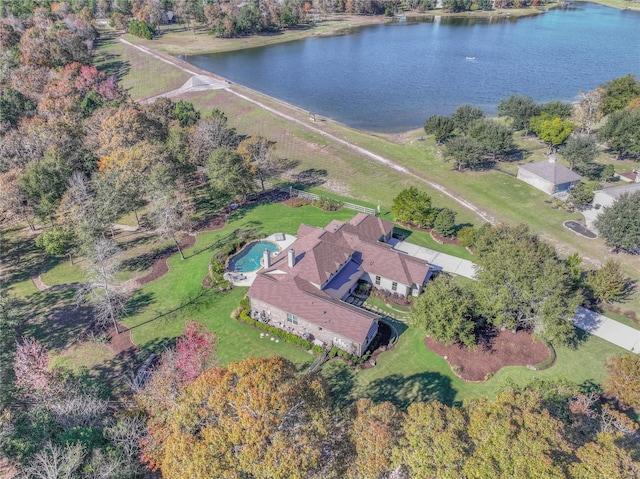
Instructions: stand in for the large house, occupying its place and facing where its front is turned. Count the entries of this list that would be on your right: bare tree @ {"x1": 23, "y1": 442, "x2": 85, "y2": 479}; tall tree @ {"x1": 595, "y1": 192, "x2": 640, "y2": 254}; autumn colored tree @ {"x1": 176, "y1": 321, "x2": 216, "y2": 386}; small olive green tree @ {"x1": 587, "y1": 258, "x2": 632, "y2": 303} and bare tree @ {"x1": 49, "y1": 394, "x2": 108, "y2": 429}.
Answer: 3

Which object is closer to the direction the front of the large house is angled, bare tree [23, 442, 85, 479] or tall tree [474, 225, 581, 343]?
the tall tree

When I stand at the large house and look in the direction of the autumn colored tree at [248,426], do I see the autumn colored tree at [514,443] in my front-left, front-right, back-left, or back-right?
front-left

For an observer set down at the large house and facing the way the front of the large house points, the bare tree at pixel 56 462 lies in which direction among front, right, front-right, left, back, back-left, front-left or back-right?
right

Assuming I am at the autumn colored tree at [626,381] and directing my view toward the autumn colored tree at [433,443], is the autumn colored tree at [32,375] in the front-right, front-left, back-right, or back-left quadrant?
front-right

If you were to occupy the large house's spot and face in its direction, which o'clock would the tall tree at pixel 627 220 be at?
The tall tree is roughly at 10 o'clock from the large house.

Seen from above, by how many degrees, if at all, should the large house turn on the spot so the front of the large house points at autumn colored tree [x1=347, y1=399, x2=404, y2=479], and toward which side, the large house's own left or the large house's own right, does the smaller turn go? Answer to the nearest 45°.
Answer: approximately 45° to the large house's own right

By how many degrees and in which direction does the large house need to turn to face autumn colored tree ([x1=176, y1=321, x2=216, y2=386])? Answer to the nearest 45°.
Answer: approximately 90° to its right

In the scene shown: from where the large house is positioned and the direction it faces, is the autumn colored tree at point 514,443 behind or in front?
in front

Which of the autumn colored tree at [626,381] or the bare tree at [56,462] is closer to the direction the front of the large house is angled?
the autumn colored tree

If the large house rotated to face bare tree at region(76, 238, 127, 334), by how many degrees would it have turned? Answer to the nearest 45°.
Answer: approximately 135° to its right

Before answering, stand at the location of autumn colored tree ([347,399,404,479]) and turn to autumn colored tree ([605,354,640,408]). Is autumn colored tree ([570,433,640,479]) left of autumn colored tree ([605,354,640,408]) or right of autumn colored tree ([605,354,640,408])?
right

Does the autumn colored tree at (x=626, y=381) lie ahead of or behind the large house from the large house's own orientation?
ahead

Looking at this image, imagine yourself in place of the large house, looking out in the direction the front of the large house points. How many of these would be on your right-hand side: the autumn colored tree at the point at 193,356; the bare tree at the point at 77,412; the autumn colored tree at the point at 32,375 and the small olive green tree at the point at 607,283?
3

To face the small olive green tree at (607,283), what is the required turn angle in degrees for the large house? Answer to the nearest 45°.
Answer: approximately 45° to its left

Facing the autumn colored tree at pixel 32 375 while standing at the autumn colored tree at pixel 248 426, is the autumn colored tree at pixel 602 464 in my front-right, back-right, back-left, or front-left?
back-right

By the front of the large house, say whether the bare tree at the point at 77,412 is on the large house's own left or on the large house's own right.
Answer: on the large house's own right

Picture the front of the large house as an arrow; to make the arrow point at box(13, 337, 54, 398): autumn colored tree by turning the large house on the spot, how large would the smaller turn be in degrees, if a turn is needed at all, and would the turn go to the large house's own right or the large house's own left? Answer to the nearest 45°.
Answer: approximately 90° to the large house's own right

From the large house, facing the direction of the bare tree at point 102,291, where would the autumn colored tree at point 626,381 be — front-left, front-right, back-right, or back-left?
back-left

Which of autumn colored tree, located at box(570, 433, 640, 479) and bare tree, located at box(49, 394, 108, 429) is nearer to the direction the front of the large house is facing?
the autumn colored tree
